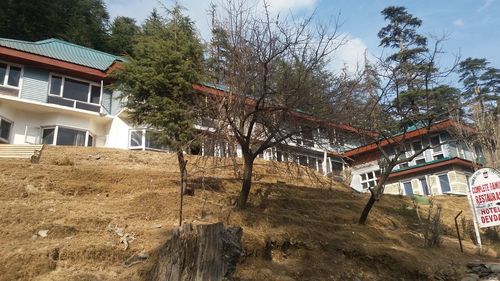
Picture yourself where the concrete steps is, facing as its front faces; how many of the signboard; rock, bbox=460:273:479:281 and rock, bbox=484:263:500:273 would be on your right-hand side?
0

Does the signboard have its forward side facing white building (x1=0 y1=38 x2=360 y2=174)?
no

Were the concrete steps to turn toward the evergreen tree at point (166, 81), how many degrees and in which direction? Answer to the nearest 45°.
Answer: approximately 45° to its left

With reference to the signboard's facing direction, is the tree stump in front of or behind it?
in front

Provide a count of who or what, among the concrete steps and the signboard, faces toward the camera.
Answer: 2

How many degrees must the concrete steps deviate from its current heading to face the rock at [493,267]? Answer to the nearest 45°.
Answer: approximately 45° to its left

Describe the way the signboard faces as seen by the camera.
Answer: facing the viewer

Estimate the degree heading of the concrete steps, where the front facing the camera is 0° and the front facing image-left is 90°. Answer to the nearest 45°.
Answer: approximately 0°

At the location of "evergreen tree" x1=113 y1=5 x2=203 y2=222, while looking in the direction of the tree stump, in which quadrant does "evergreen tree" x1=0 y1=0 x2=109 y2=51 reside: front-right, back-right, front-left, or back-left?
back-right
